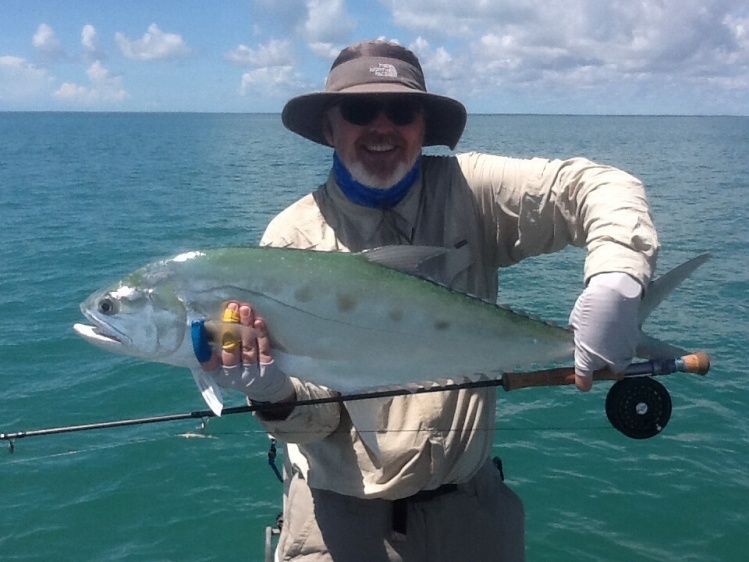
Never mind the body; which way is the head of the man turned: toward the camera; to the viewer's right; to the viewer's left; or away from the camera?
toward the camera

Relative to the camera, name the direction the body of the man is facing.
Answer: toward the camera
